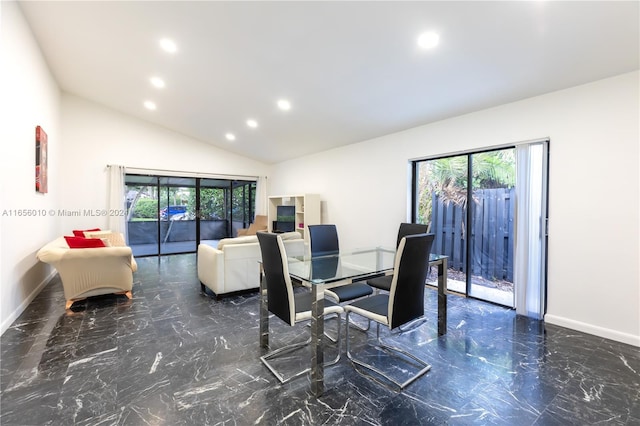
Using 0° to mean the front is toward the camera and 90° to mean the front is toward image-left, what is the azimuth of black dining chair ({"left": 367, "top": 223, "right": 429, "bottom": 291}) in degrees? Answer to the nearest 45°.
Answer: approximately 45°

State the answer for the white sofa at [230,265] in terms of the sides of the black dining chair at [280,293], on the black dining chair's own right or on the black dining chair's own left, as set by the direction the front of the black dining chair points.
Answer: on the black dining chair's own left

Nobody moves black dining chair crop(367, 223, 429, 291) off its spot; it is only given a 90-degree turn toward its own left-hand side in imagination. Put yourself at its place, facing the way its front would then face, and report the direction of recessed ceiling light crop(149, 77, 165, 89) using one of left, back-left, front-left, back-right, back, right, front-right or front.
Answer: back-right

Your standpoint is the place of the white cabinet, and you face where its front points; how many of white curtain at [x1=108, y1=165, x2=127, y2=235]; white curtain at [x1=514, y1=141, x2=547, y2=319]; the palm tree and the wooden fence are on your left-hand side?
3

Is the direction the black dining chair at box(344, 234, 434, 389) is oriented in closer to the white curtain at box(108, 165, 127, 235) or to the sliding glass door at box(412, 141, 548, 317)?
the white curtain

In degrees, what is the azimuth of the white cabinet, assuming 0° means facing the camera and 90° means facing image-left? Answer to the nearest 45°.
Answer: approximately 45°

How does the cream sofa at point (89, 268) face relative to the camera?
to the viewer's right

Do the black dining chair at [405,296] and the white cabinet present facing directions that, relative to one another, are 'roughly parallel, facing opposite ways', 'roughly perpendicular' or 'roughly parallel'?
roughly perpendicular

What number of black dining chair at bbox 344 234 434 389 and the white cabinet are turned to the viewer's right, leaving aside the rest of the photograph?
0

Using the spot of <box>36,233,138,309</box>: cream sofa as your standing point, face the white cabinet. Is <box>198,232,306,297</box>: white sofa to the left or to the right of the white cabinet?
right

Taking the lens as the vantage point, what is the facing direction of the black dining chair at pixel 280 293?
facing away from the viewer and to the right of the viewer
